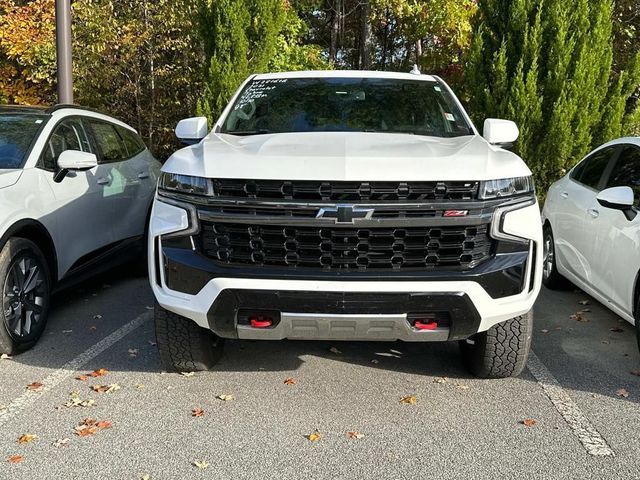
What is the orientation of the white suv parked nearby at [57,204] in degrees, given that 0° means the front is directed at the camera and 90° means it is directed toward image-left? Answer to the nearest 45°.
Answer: approximately 45°

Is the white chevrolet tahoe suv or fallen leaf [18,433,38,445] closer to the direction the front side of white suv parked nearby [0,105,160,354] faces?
the fallen leaf

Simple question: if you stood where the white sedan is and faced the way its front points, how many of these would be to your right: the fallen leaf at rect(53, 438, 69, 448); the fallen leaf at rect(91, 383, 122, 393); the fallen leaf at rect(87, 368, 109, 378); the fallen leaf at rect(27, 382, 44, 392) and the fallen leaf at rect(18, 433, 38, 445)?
5

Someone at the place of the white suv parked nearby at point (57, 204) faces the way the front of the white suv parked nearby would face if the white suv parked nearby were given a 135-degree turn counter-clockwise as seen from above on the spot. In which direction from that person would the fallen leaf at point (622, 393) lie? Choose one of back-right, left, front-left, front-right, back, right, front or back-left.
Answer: front-right

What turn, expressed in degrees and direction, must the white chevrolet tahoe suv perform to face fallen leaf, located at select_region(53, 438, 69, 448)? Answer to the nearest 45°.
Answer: approximately 45° to its right

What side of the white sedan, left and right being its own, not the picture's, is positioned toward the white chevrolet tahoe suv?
right

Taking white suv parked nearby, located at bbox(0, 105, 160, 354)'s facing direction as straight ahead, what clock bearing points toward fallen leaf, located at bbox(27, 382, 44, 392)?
The fallen leaf is roughly at 11 o'clock from the white suv parked nearby.

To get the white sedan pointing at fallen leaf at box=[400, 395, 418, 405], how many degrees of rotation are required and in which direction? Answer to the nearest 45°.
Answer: approximately 45° to its right

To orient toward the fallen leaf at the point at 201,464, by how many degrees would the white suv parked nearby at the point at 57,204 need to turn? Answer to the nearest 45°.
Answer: approximately 45° to its left

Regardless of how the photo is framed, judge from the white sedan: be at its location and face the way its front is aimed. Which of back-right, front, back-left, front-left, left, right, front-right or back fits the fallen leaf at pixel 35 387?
right

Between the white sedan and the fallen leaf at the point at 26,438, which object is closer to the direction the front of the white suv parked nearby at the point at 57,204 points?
the fallen leaf

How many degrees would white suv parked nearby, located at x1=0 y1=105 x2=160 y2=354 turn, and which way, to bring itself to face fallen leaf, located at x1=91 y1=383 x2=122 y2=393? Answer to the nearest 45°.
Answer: approximately 45° to its left

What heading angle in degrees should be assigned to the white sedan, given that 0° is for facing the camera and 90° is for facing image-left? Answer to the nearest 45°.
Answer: approximately 315°
